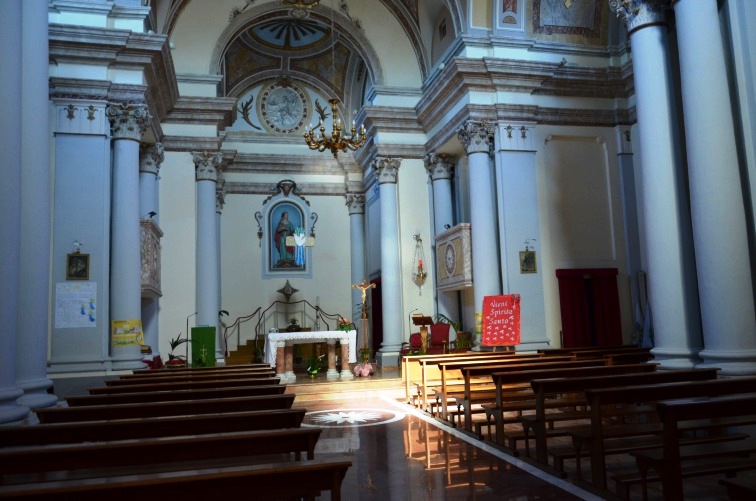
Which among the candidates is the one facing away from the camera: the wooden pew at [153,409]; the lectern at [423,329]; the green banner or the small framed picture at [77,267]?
the wooden pew

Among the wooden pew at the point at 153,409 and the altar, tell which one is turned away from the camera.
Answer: the wooden pew

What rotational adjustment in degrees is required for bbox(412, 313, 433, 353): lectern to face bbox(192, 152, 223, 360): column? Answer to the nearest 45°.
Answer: approximately 90° to its right

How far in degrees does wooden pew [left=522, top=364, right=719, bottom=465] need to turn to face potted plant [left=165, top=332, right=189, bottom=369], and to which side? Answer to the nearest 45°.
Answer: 0° — it already faces it

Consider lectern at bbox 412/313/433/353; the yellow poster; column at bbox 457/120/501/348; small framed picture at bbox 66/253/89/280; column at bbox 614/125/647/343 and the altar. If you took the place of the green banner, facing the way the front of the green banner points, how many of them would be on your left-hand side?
4

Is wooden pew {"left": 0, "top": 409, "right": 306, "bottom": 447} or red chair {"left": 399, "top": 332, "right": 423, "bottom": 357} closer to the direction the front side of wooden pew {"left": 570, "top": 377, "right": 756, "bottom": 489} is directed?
the red chair

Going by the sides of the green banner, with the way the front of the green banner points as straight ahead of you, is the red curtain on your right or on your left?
on your left

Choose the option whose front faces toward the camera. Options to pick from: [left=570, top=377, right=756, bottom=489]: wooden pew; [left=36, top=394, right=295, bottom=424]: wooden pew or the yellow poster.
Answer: the yellow poster

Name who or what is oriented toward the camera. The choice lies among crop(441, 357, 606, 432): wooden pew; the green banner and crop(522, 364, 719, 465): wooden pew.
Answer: the green banner

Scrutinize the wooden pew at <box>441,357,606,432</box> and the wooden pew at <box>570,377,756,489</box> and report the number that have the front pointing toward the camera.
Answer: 0

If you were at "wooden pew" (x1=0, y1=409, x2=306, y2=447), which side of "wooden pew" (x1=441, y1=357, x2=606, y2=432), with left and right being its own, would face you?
left

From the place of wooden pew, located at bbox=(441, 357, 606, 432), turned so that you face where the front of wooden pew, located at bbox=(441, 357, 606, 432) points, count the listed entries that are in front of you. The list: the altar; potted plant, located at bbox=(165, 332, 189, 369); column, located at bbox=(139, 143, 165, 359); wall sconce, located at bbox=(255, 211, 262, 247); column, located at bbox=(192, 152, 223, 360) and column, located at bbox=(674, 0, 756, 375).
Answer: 5

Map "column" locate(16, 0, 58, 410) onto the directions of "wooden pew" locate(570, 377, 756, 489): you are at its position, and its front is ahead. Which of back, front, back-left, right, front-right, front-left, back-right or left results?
front-left

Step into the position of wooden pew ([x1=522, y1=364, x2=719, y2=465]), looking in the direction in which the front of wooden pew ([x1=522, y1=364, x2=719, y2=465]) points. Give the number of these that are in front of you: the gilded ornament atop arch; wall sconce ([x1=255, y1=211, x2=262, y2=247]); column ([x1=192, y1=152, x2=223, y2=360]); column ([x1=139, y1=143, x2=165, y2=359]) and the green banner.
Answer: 5

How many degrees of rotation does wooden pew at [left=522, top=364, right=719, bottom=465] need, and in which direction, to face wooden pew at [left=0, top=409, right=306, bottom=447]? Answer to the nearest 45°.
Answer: approximately 90° to its left

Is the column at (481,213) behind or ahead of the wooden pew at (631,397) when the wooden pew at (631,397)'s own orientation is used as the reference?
ahead

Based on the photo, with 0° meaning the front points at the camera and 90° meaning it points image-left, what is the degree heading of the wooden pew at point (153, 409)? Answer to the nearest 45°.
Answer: approximately 180°

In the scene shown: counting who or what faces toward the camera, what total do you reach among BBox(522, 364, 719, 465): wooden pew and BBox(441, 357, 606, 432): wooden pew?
0
